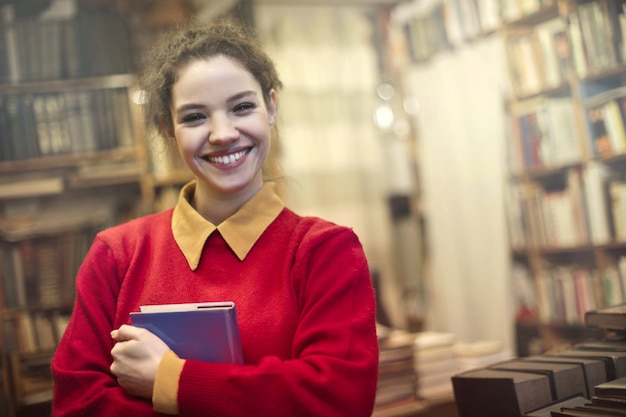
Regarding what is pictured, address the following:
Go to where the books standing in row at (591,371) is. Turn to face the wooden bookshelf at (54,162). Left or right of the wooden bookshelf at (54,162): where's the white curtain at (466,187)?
right

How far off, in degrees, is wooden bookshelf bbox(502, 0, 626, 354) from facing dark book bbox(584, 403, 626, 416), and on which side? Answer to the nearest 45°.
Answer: approximately 45° to its left

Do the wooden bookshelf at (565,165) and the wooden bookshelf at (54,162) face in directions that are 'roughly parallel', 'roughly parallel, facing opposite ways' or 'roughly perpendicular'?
roughly perpendicular

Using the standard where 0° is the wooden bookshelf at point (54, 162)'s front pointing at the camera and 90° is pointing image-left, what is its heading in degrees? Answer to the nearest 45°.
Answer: approximately 0°

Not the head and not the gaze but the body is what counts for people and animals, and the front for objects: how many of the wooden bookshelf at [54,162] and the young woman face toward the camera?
2
